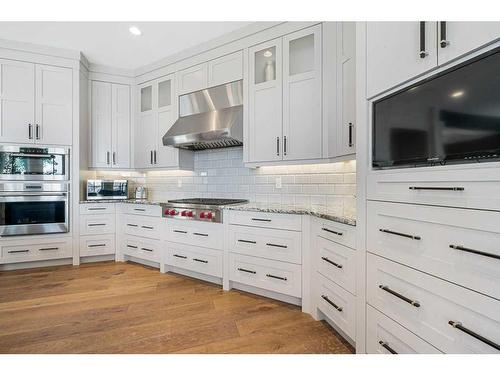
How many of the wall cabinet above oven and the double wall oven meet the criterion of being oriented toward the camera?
2

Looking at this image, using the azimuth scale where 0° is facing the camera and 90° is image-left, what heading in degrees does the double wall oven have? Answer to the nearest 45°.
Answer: approximately 0°

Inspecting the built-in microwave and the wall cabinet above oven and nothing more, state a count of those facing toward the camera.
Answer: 2

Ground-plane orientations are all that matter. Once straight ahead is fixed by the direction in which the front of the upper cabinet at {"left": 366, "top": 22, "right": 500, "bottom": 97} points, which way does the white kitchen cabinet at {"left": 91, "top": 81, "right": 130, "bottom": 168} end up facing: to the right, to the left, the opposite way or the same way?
to the left

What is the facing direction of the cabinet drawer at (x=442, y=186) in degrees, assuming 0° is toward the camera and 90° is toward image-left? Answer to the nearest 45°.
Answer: approximately 45°

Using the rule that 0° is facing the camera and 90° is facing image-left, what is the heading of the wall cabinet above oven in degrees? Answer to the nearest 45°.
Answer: approximately 0°

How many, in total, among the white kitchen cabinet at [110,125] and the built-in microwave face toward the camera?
2

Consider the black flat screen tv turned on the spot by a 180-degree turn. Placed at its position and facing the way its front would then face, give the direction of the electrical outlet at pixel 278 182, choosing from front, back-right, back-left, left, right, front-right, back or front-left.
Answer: left

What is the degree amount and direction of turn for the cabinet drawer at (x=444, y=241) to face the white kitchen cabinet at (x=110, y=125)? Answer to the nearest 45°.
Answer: approximately 45° to its right

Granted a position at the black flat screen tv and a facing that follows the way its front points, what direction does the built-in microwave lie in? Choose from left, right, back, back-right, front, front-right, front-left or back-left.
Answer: front-right

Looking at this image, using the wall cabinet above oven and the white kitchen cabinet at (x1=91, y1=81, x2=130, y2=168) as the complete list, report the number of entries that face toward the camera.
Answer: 2
